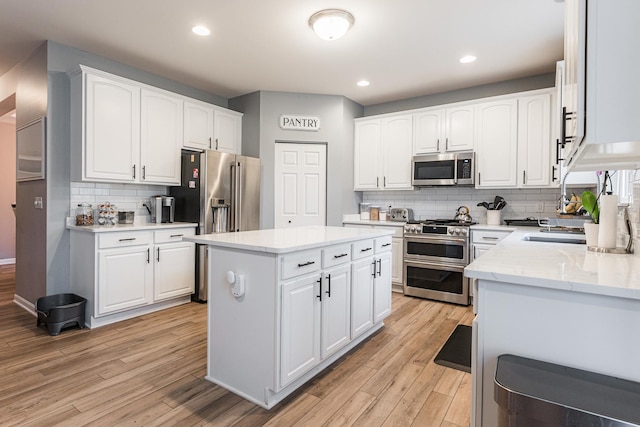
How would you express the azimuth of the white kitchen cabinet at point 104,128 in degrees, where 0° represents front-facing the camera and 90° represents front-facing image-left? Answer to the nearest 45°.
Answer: approximately 315°

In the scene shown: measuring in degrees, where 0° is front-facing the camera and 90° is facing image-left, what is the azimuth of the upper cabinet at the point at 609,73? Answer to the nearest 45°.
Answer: approximately 90°

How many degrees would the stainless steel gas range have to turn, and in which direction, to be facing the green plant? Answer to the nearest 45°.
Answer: approximately 45° to its left

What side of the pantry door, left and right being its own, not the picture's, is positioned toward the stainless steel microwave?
left

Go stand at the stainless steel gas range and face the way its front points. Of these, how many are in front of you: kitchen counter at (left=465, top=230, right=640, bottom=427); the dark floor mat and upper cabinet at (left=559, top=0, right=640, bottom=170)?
3

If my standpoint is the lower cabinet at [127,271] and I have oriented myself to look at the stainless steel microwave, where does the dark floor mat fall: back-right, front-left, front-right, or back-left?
front-right

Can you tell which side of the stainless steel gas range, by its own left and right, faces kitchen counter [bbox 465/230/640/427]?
front

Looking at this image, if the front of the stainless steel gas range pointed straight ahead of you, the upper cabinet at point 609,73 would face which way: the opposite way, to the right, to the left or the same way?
to the right

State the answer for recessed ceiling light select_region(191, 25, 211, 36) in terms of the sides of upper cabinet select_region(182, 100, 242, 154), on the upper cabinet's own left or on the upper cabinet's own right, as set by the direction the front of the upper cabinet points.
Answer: on the upper cabinet's own right
